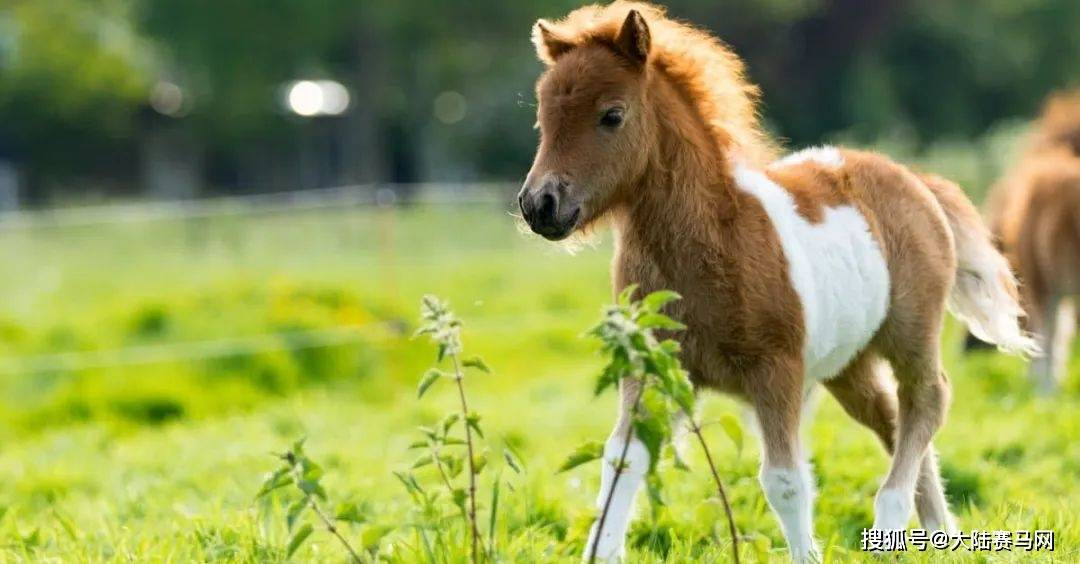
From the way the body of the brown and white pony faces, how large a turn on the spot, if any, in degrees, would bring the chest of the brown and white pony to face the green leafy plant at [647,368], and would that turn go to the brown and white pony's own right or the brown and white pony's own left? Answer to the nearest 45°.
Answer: approximately 45° to the brown and white pony's own left

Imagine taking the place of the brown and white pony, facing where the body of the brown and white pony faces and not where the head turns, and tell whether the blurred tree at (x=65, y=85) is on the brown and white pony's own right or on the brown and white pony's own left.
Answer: on the brown and white pony's own right

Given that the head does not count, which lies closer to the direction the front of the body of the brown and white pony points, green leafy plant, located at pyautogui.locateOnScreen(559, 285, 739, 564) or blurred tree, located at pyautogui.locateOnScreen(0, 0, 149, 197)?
the green leafy plant

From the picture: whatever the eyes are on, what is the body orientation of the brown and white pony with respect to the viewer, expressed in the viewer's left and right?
facing the viewer and to the left of the viewer

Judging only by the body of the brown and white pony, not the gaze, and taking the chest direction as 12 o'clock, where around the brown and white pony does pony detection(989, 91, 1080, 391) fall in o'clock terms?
The pony is roughly at 5 o'clock from the brown and white pony.
